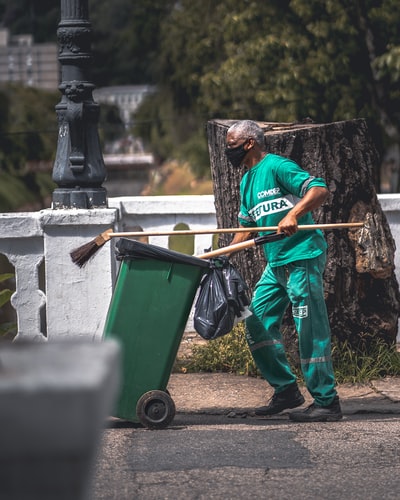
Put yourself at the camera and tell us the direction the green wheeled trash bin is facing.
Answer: facing to the left of the viewer

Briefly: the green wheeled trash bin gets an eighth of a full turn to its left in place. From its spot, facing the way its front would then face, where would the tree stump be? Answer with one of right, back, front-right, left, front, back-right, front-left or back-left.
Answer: back

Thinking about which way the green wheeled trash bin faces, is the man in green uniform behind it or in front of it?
behind

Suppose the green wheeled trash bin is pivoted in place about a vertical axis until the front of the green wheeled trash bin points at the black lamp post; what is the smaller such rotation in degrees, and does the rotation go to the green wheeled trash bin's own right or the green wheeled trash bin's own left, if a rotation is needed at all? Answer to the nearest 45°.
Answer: approximately 90° to the green wheeled trash bin's own right

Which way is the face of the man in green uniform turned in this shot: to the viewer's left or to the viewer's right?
to the viewer's left
